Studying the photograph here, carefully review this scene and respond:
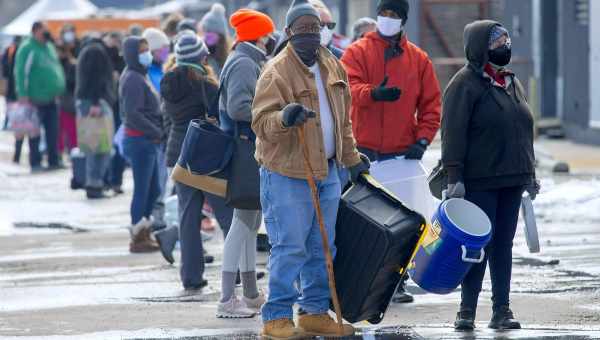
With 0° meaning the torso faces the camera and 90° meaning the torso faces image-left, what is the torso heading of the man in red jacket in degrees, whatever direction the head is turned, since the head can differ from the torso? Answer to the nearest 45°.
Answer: approximately 0°

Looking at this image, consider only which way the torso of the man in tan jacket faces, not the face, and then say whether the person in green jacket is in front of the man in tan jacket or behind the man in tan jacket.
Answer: behind

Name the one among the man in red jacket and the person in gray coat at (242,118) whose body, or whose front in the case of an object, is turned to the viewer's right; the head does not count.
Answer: the person in gray coat

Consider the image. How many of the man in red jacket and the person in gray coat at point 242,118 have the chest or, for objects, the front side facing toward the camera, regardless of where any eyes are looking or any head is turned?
1

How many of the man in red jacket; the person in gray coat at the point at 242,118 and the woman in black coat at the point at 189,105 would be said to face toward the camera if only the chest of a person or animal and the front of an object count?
1

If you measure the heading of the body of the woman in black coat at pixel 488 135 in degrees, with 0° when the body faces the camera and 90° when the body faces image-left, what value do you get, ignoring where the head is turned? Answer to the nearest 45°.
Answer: approximately 315°

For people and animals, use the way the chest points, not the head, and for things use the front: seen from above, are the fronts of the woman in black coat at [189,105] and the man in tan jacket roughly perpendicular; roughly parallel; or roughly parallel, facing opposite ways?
roughly perpendicular

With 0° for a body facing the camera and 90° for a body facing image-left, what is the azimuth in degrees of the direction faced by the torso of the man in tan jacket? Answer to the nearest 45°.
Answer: approximately 315°

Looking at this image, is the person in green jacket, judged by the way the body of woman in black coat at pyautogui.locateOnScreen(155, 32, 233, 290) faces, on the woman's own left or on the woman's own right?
on the woman's own left

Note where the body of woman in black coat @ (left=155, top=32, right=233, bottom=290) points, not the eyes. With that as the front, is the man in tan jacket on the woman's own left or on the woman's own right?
on the woman's own right

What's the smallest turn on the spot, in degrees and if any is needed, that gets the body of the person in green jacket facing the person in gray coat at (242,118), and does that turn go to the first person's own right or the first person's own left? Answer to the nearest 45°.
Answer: approximately 45° to the first person's own right
